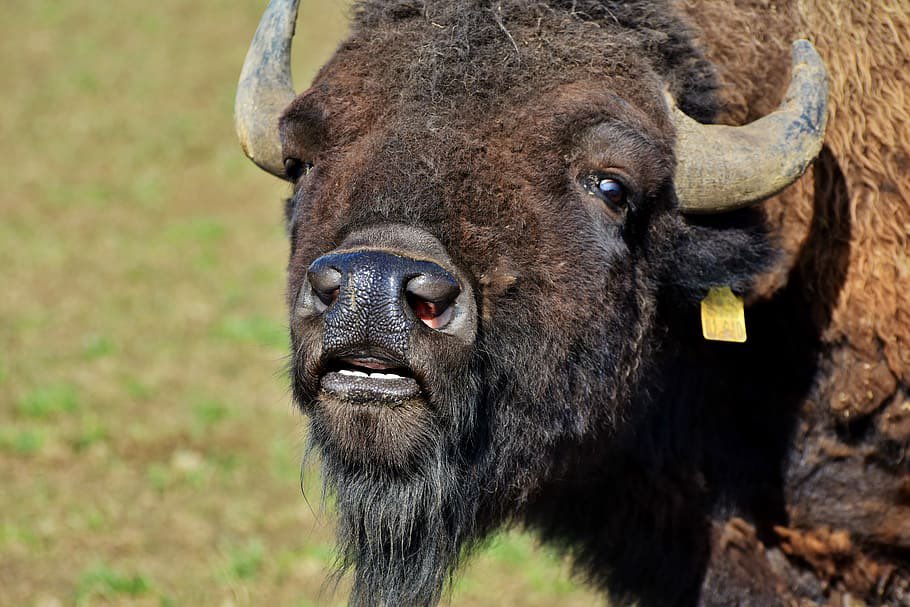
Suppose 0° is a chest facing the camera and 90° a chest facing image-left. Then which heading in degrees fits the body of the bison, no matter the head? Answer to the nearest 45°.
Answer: approximately 45°
